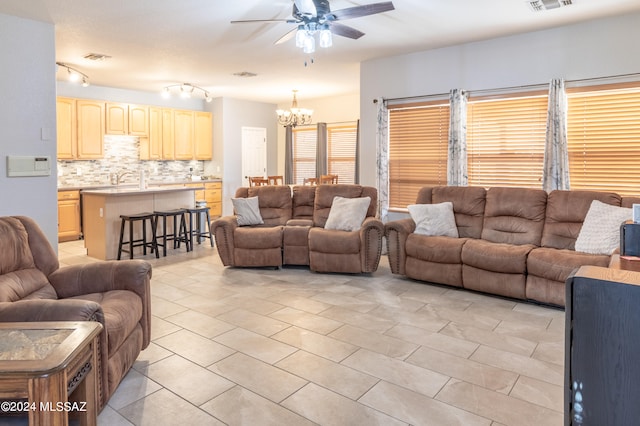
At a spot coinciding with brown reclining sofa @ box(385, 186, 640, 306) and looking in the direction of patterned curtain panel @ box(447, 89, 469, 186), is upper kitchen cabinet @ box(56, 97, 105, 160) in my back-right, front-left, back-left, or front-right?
front-left

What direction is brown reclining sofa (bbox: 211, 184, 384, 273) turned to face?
toward the camera

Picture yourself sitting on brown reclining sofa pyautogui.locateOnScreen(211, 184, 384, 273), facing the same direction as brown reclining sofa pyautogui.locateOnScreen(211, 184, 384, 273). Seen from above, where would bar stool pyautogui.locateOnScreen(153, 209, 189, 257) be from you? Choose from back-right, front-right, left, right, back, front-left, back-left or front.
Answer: back-right

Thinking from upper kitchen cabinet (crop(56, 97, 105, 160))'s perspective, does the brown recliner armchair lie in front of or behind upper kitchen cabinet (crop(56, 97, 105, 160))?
in front

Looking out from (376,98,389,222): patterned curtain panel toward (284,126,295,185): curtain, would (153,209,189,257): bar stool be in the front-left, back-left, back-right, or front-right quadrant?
front-left

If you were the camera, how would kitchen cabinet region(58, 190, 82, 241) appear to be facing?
facing the viewer

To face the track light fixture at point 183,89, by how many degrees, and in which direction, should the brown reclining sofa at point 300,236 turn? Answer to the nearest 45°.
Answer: approximately 135° to its right

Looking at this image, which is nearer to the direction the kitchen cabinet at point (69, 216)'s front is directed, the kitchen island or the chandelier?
the kitchen island

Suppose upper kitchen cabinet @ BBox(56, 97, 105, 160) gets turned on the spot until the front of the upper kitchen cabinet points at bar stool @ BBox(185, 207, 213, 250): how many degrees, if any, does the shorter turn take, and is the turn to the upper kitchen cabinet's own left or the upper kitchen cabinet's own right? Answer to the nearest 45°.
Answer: approximately 45° to the upper kitchen cabinet's own left

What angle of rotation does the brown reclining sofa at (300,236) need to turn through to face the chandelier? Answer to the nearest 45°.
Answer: approximately 180°

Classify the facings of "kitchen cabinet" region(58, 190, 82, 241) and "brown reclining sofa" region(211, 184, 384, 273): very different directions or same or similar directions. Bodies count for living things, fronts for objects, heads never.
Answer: same or similar directions

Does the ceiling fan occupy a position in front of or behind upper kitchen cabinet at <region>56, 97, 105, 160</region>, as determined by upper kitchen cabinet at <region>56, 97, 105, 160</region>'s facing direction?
in front

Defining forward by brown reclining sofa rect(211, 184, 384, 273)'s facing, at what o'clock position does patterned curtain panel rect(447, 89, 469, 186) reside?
The patterned curtain panel is roughly at 9 o'clock from the brown reclining sofa.

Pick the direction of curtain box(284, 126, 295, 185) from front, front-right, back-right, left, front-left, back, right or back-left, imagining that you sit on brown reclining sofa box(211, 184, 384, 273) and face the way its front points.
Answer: back

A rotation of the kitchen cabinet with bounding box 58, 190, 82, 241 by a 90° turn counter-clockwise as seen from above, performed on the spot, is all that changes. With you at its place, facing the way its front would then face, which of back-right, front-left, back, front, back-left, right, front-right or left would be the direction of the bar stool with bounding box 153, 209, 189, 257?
front-right

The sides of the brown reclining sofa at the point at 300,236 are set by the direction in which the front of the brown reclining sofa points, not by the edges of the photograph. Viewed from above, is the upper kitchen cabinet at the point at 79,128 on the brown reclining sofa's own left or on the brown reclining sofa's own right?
on the brown reclining sofa's own right
